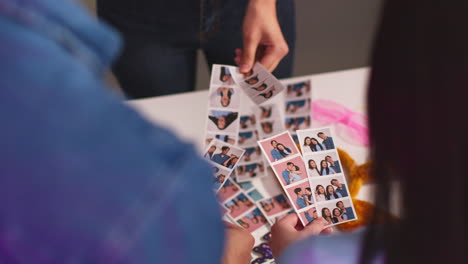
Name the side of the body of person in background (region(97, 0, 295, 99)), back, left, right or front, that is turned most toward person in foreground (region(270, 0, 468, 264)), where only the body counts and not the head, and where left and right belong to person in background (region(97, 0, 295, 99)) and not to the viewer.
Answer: front

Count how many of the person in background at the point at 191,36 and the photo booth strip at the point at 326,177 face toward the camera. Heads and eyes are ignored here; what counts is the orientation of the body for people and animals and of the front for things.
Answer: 2

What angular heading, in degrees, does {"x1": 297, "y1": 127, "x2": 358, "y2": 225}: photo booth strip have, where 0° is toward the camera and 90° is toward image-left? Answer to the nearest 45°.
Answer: approximately 0°
